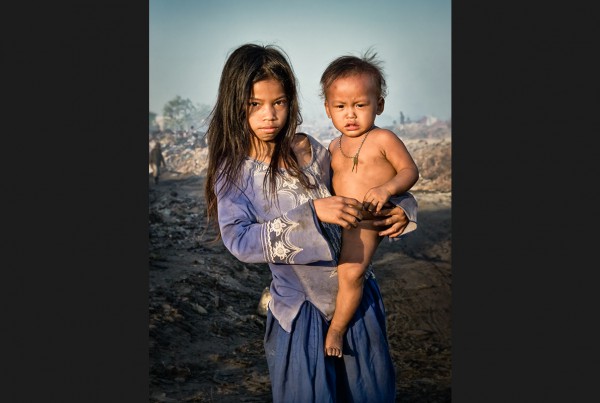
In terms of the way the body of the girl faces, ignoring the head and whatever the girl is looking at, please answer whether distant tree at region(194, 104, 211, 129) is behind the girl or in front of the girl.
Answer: behind

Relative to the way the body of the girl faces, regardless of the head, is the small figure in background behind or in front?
behind

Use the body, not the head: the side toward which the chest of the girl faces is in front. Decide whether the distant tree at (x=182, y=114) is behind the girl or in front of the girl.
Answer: behind

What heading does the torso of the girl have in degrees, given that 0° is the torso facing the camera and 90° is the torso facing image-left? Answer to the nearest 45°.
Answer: approximately 315°
